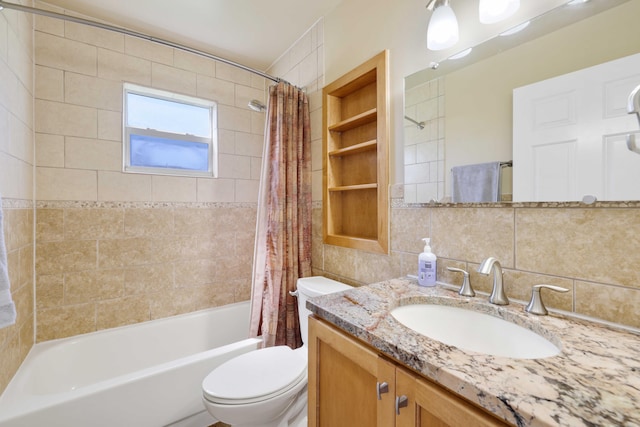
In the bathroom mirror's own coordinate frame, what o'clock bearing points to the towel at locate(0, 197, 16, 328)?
The towel is roughly at 12 o'clock from the bathroom mirror.

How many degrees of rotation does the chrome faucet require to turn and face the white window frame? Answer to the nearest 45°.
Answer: approximately 45° to its right

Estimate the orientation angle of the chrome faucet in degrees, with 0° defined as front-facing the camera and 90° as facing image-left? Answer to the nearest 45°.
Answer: approximately 45°

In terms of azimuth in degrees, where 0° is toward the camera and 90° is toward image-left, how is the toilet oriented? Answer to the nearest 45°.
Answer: approximately 45°

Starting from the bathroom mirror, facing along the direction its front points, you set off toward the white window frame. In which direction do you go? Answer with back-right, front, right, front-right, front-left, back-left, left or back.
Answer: front-right
